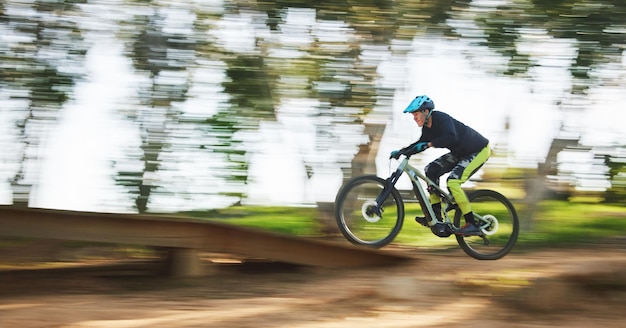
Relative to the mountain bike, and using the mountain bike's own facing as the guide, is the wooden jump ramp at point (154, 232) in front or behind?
in front

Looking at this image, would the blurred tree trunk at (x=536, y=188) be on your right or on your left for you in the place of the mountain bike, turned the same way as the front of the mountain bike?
on your right

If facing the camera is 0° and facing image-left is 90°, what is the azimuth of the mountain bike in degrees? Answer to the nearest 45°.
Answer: approximately 90°

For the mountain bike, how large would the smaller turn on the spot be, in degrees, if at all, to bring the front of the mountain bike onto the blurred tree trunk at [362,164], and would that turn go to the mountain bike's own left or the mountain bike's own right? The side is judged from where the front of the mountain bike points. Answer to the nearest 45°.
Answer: approximately 90° to the mountain bike's own right

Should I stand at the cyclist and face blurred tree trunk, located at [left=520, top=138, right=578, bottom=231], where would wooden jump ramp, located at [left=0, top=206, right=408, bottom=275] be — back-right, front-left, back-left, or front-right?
back-left
